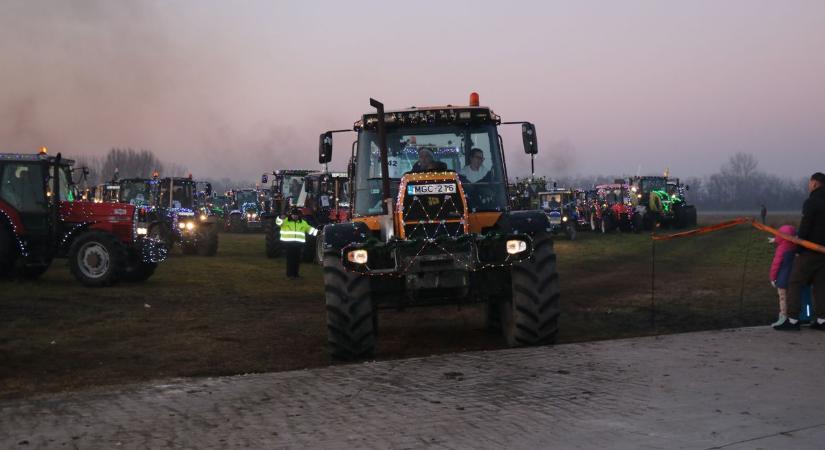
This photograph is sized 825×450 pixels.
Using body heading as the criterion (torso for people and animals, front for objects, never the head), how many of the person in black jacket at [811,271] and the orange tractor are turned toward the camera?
1

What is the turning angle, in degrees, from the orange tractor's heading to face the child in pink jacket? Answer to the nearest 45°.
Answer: approximately 90° to its left

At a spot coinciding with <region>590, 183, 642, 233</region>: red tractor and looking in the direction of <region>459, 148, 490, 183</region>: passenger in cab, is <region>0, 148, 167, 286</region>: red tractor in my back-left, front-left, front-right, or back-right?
front-right

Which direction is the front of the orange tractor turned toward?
toward the camera

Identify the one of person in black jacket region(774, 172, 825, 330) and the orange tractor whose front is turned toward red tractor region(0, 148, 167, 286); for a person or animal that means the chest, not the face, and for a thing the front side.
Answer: the person in black jacket

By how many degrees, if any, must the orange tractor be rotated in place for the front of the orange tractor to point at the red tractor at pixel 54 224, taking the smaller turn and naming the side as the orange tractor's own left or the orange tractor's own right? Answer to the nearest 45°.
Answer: approximately 135° to the orange tractor's own right

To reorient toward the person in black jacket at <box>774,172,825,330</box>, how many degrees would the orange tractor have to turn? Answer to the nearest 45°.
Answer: approximately 90° to its left

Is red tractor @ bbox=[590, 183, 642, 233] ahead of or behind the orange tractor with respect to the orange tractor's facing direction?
behind

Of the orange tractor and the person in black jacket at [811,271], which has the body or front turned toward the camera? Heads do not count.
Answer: the orange tractor

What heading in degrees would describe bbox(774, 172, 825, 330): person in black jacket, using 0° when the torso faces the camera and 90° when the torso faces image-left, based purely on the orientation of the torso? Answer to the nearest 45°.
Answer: approximately 90°

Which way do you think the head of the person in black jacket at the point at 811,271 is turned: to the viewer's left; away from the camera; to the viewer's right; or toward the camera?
to the viewer's left
